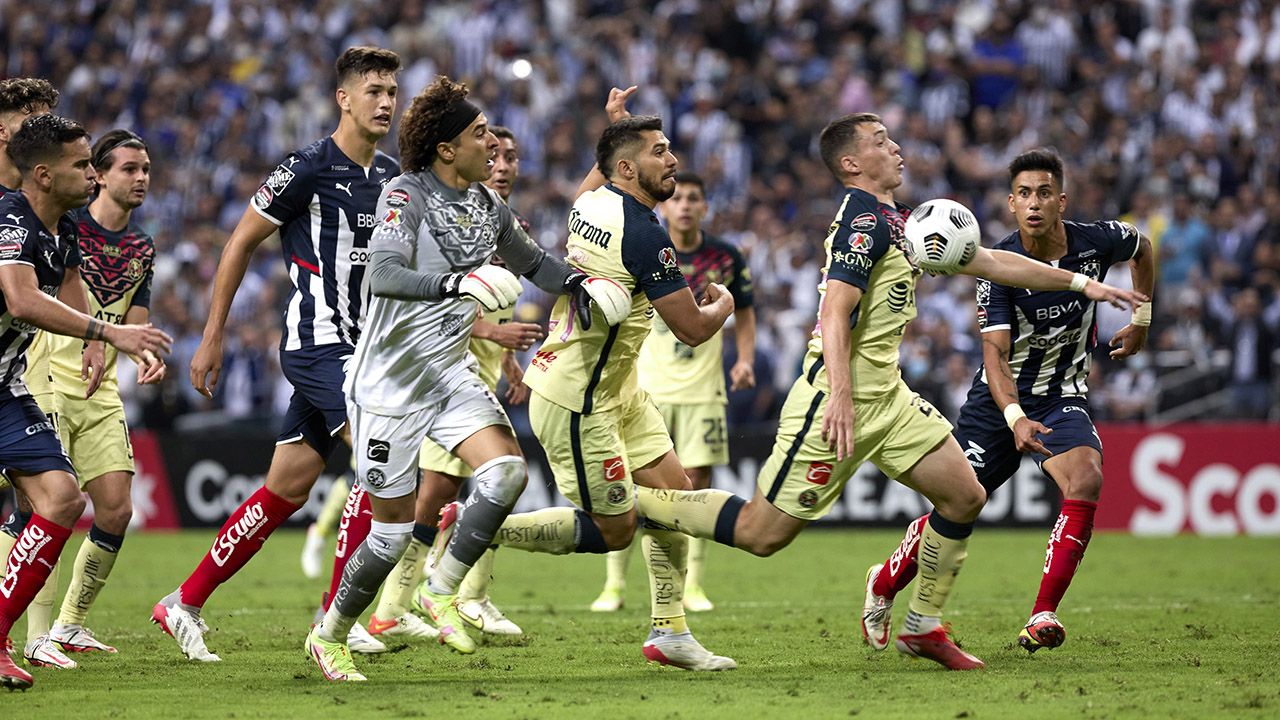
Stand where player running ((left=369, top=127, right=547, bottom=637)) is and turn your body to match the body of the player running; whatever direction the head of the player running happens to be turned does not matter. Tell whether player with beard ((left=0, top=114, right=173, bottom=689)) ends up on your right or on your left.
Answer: on your right

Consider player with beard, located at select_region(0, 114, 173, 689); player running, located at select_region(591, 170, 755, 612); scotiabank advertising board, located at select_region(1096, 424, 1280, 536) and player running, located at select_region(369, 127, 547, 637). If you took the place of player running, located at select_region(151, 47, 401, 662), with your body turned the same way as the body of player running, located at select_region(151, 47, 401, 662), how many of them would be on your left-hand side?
3

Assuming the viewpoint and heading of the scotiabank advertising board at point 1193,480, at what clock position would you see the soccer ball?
The soccer ball is roughly at 12 o'clock from the scotiabank advertising board.

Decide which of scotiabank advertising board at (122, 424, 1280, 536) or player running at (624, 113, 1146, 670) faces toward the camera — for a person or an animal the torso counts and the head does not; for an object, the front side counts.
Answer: the scotiabank advertising board

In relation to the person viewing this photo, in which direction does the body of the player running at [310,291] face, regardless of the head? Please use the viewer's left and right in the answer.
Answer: facing the viewer and to the right of the viewer

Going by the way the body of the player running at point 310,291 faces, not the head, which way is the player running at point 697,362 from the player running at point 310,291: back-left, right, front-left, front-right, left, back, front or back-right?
left

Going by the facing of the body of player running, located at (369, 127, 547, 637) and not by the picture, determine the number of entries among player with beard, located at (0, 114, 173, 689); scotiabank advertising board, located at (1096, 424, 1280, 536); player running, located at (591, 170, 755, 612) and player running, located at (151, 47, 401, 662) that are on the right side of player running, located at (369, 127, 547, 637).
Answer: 2

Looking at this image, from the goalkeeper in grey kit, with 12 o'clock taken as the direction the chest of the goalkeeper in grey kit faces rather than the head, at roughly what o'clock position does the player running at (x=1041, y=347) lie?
The player running is roughly at 10 o'clock from the goalkeeper in grey kit.

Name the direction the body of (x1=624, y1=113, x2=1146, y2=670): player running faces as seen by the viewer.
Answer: to the viewer's right

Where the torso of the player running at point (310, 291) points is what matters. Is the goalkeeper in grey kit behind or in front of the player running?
in front

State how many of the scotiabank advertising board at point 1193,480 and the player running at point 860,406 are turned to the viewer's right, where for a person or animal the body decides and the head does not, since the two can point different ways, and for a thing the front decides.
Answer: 1

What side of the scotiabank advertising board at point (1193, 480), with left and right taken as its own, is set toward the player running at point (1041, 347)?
front

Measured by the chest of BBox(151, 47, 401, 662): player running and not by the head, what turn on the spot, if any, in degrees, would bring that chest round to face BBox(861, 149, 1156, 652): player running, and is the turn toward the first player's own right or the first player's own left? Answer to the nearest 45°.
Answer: approximately 45° to the first player's own left

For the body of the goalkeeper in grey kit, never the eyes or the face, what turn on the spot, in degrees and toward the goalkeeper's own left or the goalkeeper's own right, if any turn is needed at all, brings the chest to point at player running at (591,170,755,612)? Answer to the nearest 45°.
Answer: approximately 90° to the goalkeeper's own left

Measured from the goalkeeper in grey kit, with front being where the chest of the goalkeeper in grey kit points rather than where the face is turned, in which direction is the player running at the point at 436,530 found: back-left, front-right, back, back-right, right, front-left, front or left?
back-left

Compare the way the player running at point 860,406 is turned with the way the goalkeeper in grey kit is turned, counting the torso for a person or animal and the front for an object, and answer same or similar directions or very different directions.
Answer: same or similar directions
